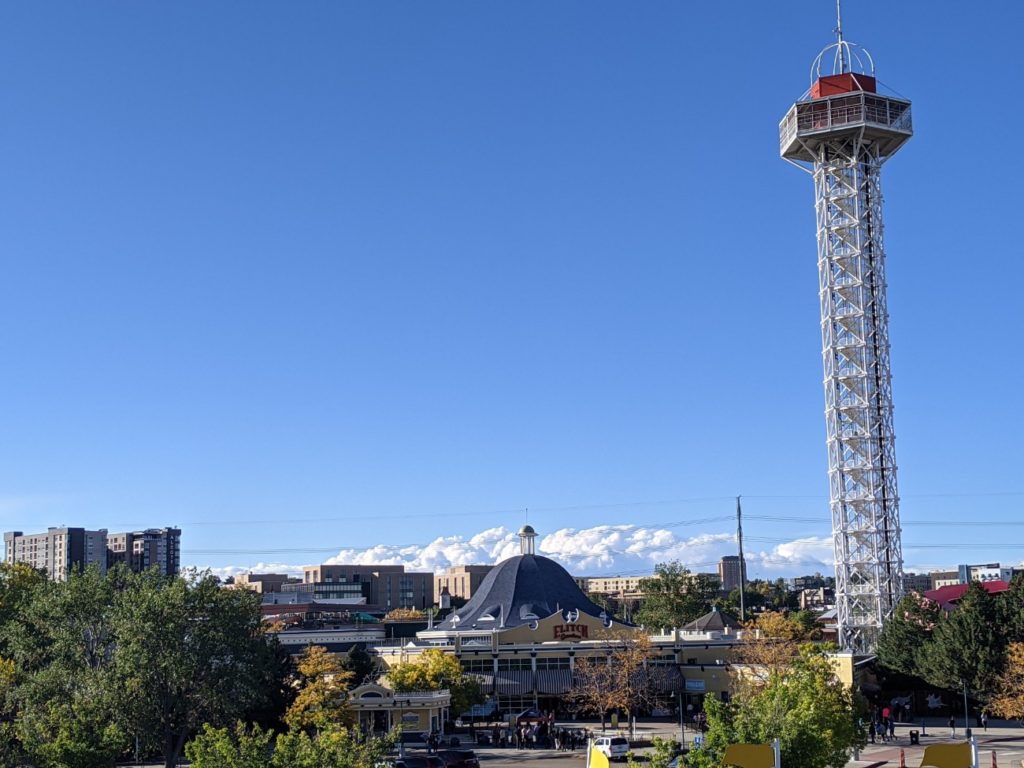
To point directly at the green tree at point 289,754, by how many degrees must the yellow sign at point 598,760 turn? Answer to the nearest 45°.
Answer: approximately 135° to its right

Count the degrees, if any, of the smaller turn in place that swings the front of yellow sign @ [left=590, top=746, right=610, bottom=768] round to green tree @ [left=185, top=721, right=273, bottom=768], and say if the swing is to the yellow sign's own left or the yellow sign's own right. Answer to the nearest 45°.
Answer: approximately 135° to the yellow sign's own right

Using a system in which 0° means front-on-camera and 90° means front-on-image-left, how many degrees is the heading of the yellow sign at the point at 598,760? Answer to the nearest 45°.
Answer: approximately 0°

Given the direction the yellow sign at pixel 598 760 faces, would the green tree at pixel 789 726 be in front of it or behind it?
behind
